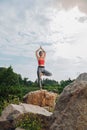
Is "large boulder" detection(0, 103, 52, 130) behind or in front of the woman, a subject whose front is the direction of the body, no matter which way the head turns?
in front

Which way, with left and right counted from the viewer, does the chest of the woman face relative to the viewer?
facing the viewer

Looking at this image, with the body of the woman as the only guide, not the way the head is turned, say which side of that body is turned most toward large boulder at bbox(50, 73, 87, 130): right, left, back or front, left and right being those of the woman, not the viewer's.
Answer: front
